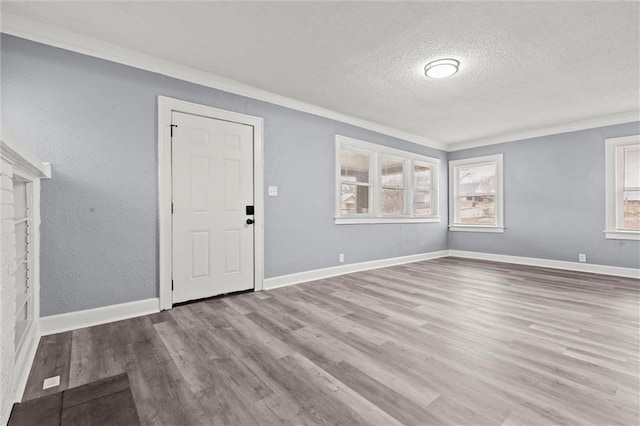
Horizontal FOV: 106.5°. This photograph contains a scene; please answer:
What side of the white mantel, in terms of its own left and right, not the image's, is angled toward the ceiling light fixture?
front

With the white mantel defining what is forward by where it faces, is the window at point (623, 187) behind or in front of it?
in front

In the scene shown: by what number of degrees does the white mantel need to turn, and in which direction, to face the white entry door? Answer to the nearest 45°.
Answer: approximately 45° to its left

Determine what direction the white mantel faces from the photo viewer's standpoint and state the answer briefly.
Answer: facing to the right of the viewer
